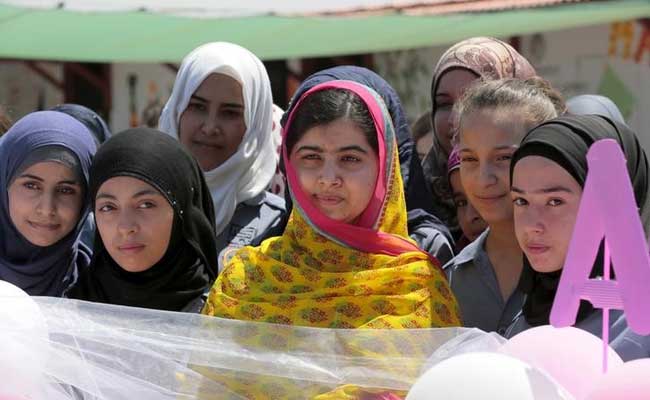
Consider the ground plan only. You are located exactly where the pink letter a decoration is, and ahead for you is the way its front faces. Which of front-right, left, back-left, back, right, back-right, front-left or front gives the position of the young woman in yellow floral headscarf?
back-right

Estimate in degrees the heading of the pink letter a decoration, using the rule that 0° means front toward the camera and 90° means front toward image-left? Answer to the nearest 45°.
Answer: approximately 0°

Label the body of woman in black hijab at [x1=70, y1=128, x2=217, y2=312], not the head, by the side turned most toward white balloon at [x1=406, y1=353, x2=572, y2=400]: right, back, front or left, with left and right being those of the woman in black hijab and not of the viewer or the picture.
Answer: left

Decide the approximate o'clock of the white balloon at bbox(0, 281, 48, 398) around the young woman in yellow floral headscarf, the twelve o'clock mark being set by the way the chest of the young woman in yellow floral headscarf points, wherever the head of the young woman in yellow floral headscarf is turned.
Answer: The white balloon is roughly at 2 o'clock from the young woman in yellow floral headscarf.

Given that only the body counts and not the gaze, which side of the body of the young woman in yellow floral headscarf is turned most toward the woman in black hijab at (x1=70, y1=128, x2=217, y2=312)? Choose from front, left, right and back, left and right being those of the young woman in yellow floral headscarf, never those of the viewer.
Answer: right

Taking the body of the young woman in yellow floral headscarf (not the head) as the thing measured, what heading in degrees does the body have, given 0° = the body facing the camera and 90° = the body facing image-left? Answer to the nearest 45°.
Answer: approximately 0°

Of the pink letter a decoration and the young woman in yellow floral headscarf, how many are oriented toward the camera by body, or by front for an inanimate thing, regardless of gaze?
2

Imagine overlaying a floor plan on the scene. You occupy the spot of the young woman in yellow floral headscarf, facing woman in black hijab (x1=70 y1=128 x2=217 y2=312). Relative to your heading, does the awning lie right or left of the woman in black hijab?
right

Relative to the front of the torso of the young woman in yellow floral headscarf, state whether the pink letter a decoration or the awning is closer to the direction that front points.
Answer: the pink letter a decoration

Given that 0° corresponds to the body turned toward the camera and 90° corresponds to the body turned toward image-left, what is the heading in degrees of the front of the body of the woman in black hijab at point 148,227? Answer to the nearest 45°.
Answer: approximately 45°

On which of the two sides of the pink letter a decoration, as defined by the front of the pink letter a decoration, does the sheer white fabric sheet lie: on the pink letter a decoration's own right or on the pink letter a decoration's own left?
on the pink letter a decoration's own right
